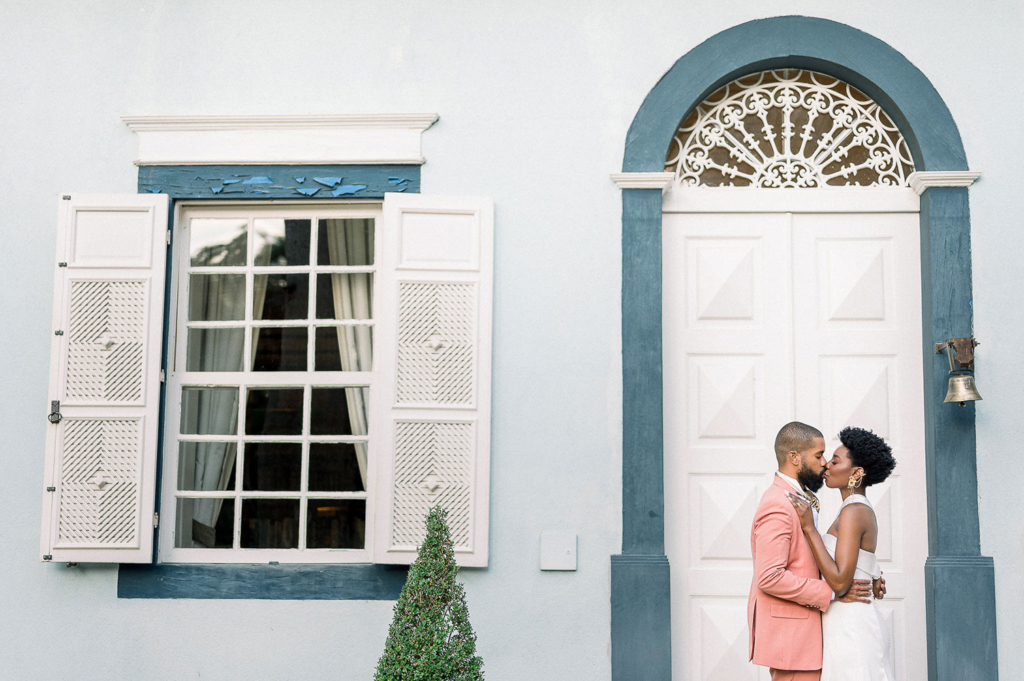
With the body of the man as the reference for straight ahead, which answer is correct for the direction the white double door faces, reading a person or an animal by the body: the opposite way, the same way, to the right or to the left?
to the right

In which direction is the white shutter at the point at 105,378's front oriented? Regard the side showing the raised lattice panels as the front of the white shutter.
toward the camera

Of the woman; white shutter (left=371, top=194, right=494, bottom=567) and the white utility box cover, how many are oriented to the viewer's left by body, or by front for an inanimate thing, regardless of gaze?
1

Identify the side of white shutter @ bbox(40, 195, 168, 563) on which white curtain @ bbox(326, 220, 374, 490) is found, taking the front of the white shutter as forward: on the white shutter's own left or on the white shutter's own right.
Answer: on the white shutter's own left

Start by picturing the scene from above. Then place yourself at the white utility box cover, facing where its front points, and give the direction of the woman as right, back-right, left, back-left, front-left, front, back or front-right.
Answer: front-left

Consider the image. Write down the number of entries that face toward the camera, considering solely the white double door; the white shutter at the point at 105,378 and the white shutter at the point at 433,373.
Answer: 3

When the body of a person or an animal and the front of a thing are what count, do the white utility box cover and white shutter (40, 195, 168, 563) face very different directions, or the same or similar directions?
same or similar directions

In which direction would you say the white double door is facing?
toward the camera

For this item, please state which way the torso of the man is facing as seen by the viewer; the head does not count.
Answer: to the viewer's right

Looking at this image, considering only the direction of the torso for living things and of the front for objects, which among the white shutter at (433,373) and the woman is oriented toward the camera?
the white shutter

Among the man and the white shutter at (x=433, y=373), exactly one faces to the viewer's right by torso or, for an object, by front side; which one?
the man

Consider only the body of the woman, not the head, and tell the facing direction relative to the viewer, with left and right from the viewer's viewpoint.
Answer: facing to the left of the viewer

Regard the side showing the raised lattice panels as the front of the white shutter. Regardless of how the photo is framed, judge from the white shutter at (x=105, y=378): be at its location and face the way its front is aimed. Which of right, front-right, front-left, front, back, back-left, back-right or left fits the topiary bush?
front-left

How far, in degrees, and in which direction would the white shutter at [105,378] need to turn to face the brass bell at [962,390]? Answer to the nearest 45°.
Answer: approximately 45° to its left

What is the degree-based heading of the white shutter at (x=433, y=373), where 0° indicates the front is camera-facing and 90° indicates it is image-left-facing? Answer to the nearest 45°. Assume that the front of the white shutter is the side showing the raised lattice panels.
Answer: approximately 0°

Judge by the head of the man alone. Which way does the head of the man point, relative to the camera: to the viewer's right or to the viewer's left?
to the viewer's right

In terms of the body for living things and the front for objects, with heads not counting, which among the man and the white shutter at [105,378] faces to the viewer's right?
the man
